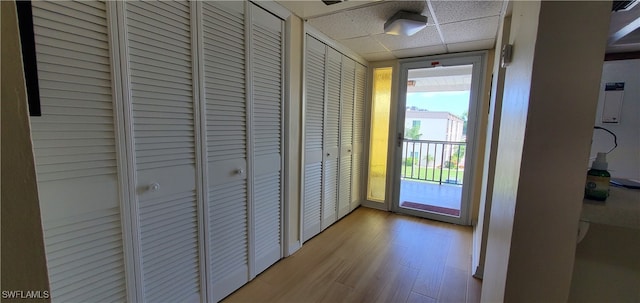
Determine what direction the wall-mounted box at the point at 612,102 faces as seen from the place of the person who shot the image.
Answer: facing the viewer

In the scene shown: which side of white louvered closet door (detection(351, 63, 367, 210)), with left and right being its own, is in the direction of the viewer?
right

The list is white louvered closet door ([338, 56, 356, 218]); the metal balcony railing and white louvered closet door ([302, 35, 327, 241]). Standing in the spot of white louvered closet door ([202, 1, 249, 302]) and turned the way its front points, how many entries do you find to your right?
0

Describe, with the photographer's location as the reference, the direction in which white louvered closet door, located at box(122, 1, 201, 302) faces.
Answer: facing the viewer and to the right of the viewer

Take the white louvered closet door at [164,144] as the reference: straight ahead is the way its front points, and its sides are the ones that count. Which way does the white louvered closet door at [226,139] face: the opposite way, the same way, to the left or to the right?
the same way

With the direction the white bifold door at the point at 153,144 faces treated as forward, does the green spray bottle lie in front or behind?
in front

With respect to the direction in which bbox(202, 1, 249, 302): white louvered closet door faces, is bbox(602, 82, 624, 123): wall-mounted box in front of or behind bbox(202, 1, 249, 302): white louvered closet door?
in front

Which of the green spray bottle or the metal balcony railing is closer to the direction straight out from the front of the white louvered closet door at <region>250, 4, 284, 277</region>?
the green spray bottle

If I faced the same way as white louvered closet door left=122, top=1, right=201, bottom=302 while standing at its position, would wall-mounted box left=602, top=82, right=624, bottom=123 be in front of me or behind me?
in front

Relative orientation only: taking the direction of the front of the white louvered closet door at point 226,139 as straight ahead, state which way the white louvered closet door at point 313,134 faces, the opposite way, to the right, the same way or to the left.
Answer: the same way

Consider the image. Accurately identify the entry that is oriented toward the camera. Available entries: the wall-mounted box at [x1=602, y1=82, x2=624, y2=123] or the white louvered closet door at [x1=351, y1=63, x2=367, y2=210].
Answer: the wall-mounted box

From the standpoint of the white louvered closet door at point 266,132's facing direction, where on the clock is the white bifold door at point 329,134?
The white bifold door is roughly at 9 o'clock from the white louvered closet door.

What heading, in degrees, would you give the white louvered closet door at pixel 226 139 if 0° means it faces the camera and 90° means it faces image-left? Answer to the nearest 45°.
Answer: approximately 315°

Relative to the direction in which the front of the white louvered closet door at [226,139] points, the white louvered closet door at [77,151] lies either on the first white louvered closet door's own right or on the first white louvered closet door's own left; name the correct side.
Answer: on the first white louvered closet door's own right

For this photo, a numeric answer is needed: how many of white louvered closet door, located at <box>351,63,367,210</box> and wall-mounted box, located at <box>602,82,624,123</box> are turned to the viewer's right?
1
